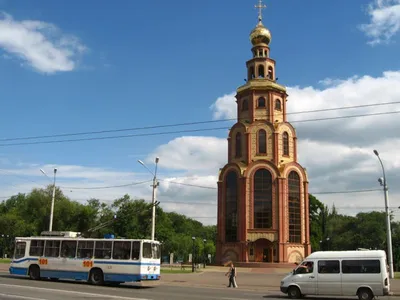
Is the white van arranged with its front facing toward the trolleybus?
yes

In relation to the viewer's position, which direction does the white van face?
facing to the left of the viewer
